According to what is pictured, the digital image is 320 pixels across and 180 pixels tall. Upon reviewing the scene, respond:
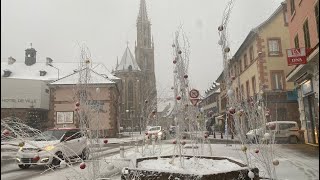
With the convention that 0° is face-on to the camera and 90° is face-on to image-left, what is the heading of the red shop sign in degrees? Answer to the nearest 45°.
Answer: approximately 0°

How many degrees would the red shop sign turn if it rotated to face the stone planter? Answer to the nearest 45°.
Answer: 0° — it already faces it

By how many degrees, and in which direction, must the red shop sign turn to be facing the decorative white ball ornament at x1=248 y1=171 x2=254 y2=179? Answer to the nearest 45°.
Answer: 0° — it already faces it

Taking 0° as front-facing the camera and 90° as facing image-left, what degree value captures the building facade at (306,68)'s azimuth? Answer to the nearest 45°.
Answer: approximately 45°

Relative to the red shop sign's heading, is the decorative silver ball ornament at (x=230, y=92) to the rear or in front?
in front
